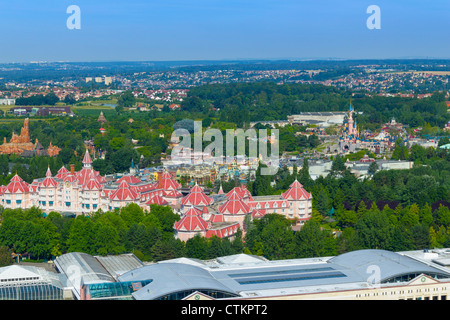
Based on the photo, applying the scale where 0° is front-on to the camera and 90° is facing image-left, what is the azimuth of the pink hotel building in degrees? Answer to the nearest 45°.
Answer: approximately 45°
